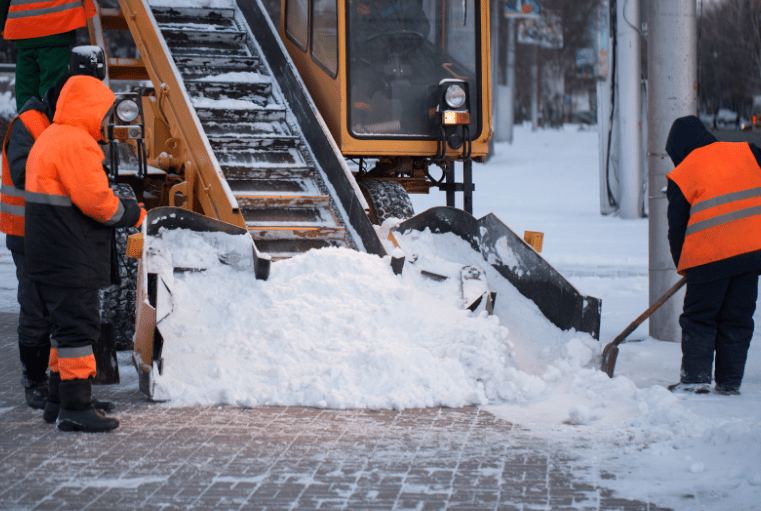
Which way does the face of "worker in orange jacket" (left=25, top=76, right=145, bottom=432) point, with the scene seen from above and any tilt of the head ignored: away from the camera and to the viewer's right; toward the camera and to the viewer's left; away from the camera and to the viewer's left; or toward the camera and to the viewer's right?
away from the camera and to the viewer's right

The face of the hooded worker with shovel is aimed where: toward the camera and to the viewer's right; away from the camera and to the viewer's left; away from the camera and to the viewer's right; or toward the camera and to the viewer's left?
away from the camera and to the viewer's left

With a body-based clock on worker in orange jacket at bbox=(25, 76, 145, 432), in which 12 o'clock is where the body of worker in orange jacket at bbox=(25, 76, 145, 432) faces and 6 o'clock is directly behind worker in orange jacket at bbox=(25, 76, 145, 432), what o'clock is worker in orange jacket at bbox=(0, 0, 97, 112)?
worker in orange jacket at bbox=(0, 0, 97, 112) is roughly at 9 o'clock from worker in orange jacket at bbox=(25, 76, 145, 432).

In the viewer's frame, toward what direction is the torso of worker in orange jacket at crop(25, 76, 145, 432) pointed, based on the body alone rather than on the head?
to the viewer's right

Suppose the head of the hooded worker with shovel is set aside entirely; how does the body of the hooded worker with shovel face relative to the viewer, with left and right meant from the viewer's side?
facing away from the viewer and to the left of the viewer

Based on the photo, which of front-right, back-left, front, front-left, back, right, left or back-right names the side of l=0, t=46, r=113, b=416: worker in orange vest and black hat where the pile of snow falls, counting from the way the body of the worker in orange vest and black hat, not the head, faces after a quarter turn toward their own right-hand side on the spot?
left

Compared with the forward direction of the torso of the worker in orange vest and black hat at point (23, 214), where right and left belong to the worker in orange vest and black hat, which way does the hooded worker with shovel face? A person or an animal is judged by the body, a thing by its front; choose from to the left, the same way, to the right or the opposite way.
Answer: to the left

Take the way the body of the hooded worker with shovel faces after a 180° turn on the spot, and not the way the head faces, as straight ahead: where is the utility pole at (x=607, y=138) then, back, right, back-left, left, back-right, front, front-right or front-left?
back-left

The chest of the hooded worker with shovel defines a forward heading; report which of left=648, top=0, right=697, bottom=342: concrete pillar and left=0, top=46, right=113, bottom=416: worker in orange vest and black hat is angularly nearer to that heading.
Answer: the concrete pillar

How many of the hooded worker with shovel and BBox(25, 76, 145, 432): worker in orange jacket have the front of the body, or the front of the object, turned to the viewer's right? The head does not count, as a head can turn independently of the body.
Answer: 1

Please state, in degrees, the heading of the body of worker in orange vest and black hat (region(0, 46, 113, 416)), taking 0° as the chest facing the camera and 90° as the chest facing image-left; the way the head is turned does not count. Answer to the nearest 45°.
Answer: approximately 270°
